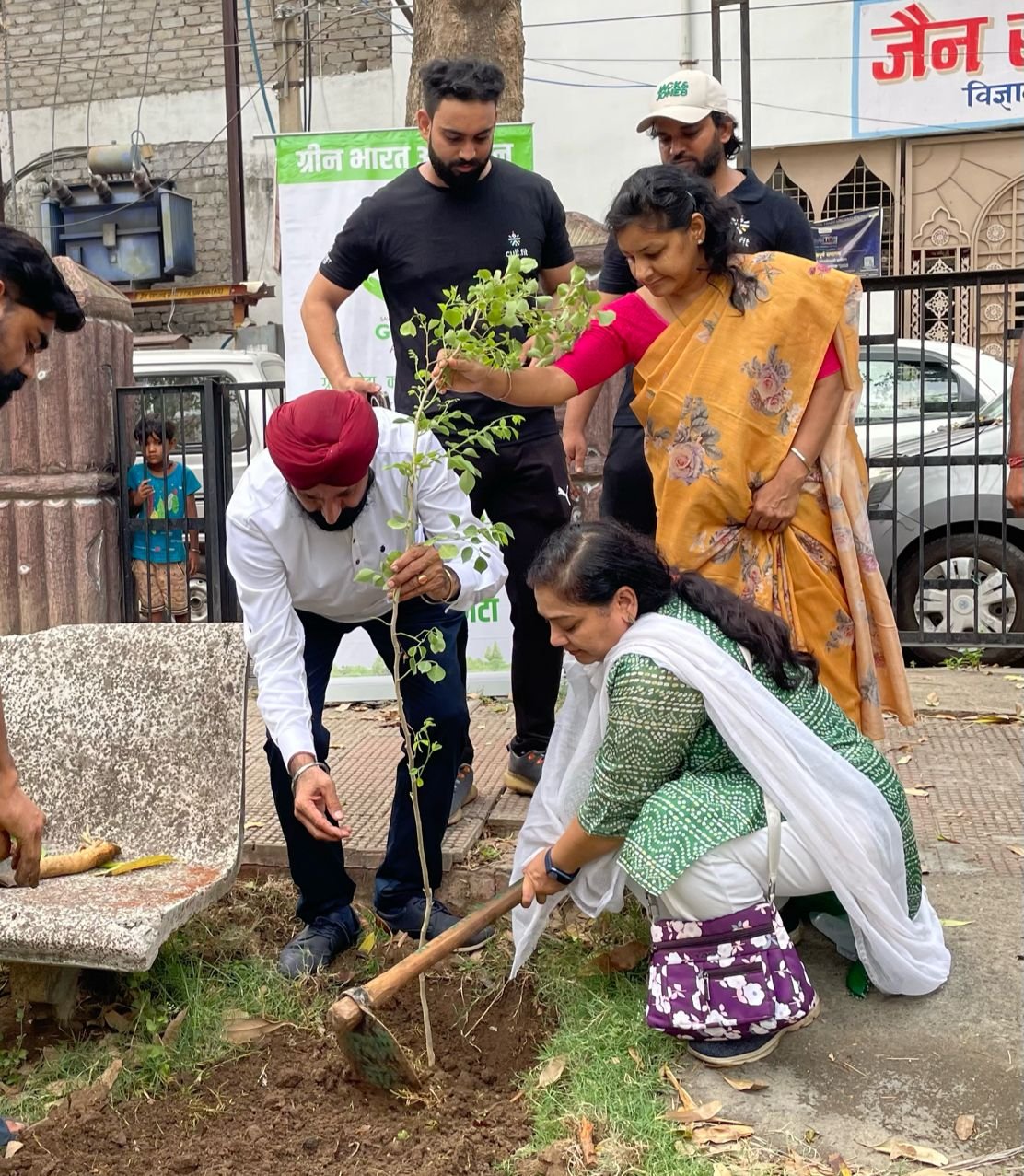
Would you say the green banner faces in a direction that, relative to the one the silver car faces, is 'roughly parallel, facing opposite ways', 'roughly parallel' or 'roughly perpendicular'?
roughly perpendicular

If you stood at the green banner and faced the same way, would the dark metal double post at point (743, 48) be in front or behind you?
behind

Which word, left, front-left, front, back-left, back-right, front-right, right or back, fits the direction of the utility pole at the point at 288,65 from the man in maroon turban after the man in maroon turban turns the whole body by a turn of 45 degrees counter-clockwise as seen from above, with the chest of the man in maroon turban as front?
back-left

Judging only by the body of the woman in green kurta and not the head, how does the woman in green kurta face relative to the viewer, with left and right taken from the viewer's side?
facing to the left of the viewer

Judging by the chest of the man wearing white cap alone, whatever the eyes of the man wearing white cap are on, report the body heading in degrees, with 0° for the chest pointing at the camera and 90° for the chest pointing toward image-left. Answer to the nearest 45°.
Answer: approximately 45°
